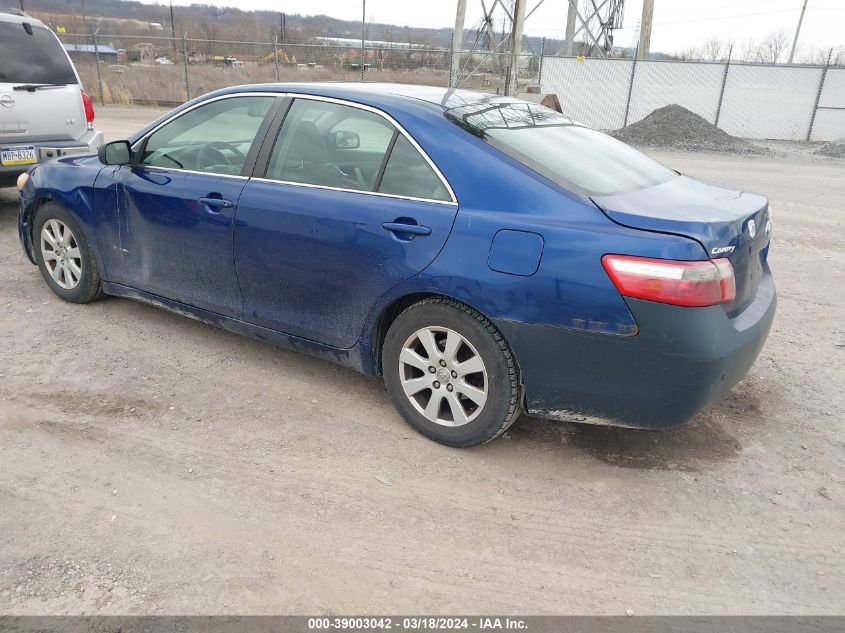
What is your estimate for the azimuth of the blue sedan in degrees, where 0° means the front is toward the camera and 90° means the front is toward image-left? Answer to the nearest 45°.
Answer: approximately 135°

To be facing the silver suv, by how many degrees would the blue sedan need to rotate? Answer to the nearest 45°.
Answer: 0° — it already faces it

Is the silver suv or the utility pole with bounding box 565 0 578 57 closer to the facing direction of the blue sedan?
the silver suv

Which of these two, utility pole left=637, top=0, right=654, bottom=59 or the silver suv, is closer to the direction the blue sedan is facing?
the silver suv

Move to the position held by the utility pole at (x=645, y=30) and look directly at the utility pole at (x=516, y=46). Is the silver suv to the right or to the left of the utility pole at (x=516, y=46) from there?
left

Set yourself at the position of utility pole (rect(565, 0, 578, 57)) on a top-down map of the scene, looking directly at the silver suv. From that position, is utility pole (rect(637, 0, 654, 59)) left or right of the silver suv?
left

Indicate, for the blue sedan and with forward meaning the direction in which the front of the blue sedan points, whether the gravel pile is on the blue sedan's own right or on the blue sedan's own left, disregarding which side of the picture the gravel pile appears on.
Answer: on the blue sedan's own right

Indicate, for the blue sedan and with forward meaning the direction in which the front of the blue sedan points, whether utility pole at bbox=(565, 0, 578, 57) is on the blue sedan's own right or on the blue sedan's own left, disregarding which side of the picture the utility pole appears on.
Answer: on the blue sedan's own right

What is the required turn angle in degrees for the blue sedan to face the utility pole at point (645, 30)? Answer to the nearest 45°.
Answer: approximately 45° to its right

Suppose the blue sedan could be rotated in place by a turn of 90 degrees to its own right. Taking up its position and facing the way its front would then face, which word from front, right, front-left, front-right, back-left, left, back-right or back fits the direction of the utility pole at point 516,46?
front-left
